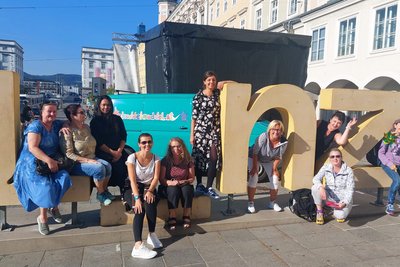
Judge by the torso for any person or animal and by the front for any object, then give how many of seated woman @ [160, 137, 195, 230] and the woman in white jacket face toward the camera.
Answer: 2

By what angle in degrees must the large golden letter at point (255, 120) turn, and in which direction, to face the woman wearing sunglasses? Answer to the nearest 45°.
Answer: approximately 45° to its right

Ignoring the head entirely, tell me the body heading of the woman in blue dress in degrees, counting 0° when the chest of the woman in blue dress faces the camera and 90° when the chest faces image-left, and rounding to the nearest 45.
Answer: approximately 315°

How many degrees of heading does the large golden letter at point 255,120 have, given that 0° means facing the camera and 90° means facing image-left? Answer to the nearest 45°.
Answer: approximately 0°

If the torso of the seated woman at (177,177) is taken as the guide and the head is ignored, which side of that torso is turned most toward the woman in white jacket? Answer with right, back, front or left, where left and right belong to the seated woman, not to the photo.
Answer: left

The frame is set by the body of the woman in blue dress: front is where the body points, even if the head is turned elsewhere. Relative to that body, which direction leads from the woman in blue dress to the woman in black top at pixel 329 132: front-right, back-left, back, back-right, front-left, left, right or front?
front-left

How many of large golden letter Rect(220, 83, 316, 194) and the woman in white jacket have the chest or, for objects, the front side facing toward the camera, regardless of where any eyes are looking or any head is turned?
2

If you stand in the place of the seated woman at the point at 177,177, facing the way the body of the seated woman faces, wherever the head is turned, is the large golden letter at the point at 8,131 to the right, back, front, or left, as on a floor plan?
right

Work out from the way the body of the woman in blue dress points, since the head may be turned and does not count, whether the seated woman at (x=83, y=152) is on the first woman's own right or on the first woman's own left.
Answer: on the first woman's own left

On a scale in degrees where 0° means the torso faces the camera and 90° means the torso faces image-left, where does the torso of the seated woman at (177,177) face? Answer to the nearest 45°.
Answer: approximately 0°
